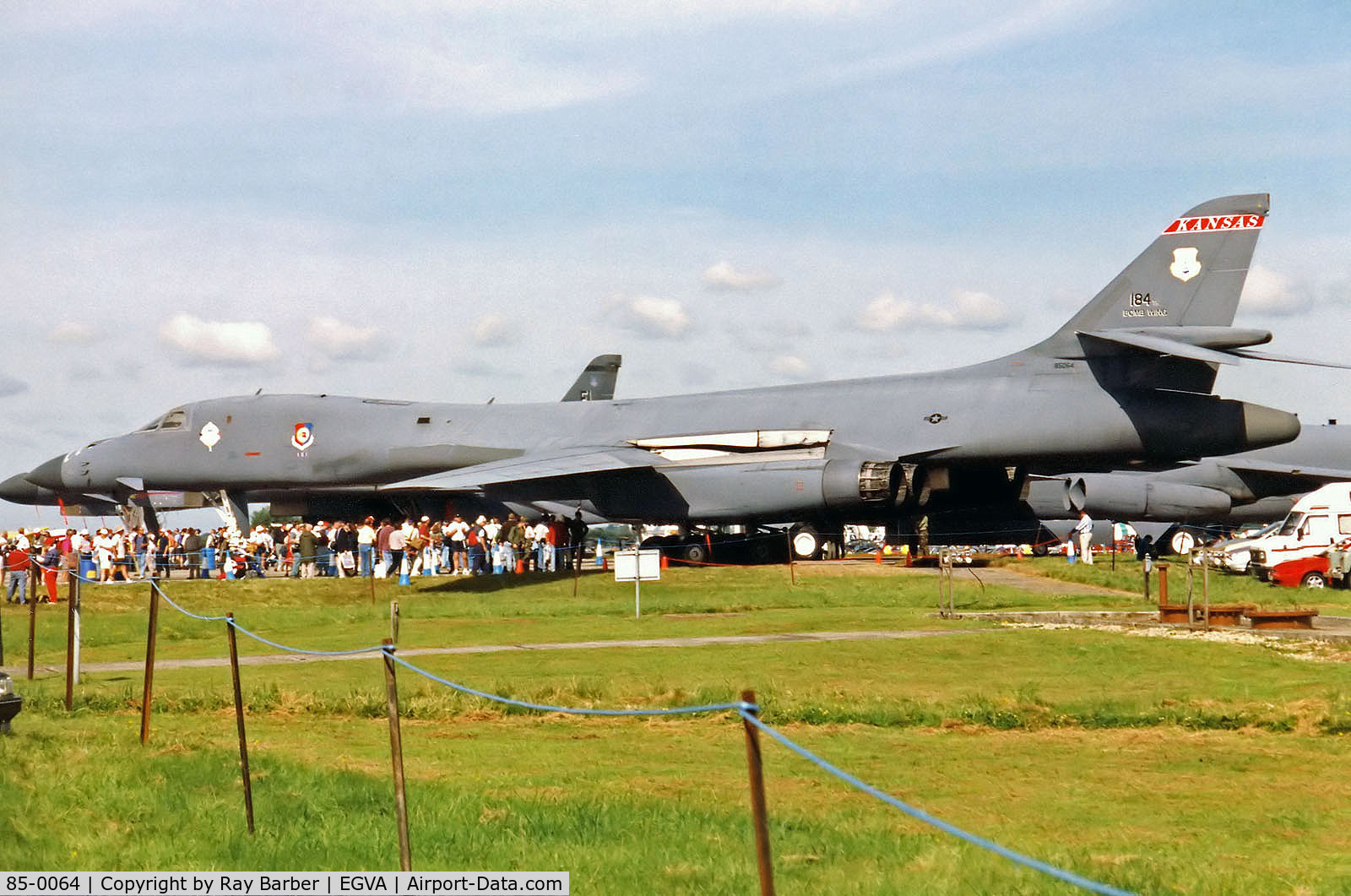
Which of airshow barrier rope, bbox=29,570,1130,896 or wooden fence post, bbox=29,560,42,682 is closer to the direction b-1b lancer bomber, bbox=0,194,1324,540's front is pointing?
the wooden fence post

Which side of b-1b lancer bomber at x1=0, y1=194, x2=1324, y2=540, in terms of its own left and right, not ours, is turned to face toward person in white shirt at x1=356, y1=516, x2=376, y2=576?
front

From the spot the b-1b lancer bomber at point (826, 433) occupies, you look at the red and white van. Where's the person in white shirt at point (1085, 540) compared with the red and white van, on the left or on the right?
left

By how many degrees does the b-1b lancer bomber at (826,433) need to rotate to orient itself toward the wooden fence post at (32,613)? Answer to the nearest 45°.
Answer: approximately 45° to its left

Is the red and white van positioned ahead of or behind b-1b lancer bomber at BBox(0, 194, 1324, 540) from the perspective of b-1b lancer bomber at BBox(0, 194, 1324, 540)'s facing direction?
behind

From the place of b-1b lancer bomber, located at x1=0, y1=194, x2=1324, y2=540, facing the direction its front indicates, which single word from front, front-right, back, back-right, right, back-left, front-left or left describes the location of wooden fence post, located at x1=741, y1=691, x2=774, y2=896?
left

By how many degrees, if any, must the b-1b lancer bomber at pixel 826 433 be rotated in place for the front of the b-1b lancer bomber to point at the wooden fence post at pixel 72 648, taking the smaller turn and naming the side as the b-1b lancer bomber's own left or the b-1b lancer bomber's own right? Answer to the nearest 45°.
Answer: approximately 45° to the b-1b lancer bomber's own left

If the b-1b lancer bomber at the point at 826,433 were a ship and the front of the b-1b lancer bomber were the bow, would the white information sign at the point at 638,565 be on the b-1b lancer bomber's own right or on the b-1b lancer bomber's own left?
on the b-1b lancer bomber's own left

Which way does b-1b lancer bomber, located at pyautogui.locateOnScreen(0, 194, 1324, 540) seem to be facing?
to the viewer's left

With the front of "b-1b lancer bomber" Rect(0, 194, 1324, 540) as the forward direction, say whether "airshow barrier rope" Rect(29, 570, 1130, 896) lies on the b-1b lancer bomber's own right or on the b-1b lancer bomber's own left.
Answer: on the b-1b lancer bomber's own left

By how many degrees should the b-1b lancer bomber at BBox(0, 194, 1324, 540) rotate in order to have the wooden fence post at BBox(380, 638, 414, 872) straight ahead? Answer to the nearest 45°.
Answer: approximately 90° to its left

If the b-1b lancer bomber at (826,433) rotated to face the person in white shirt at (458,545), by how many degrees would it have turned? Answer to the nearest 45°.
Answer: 0° — it already faces them
